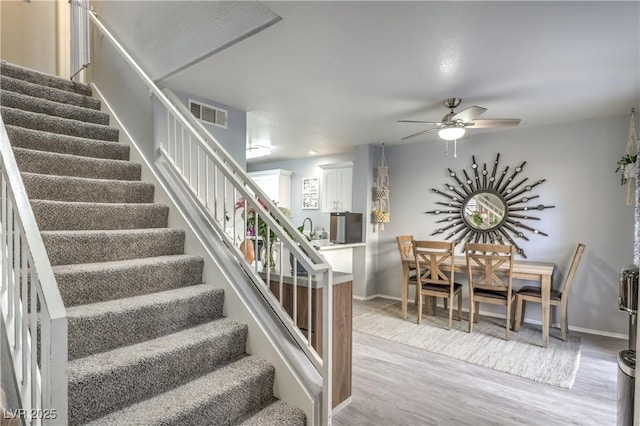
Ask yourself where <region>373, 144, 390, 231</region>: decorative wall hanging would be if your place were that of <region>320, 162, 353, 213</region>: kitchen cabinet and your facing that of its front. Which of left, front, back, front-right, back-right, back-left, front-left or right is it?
front-left

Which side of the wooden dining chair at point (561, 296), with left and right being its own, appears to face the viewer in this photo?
left

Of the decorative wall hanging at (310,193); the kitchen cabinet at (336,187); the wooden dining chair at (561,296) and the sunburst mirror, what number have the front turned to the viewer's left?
1

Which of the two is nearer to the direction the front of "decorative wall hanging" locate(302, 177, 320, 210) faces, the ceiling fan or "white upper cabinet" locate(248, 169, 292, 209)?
the ceiling fan

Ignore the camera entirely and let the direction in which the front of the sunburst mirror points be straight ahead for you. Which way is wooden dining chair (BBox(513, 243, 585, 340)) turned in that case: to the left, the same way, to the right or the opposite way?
to the right

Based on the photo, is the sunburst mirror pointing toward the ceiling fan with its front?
yes

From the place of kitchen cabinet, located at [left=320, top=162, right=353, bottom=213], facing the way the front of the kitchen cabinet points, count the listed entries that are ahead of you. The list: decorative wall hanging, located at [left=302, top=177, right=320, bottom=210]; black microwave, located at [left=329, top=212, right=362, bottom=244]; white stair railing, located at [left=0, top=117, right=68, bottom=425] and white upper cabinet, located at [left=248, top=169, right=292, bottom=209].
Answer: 2

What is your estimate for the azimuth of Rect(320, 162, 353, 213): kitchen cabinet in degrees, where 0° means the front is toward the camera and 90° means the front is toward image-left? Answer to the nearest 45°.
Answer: approximately 0°

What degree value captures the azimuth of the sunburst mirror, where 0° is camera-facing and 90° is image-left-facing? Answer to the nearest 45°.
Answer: approximately 0°

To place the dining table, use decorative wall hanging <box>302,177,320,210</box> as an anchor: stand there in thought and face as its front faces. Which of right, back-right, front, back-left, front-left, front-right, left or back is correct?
front-left

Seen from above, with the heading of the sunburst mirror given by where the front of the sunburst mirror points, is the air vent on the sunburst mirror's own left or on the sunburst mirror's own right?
on the sunburst mirror's own right

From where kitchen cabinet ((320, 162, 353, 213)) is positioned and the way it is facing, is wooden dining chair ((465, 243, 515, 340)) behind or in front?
in front
